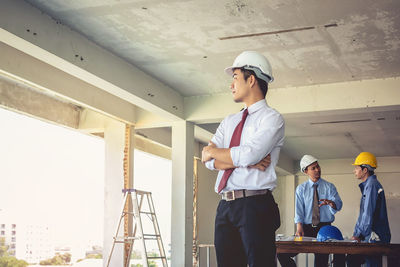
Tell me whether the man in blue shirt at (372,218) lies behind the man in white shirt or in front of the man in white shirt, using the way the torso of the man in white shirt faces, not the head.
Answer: behind

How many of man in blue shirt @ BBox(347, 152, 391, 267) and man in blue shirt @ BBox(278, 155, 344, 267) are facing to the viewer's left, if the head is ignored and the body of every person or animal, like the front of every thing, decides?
1

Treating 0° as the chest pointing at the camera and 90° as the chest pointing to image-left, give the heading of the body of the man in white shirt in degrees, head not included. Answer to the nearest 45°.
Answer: approximately 45°

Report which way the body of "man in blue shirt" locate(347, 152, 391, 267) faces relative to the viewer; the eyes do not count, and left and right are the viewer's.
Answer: facing to the left of the viewer

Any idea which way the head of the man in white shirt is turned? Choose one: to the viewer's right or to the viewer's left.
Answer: to the viewer's left

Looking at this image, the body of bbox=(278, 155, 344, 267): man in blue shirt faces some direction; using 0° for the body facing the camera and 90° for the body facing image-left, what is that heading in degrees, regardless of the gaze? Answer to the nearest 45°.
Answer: approximately 0°

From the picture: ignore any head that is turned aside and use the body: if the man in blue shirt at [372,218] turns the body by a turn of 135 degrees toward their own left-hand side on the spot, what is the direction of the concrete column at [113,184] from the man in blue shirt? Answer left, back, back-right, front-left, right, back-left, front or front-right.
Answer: back

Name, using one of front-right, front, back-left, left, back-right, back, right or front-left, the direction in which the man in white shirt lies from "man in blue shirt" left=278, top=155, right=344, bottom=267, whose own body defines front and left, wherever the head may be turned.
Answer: front

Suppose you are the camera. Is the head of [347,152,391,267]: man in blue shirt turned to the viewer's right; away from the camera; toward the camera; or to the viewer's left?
to the viewer's left

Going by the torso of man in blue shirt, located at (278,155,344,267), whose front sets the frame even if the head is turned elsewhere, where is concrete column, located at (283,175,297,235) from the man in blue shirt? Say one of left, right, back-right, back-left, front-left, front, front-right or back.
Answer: back

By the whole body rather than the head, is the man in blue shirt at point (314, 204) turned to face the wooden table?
yes
